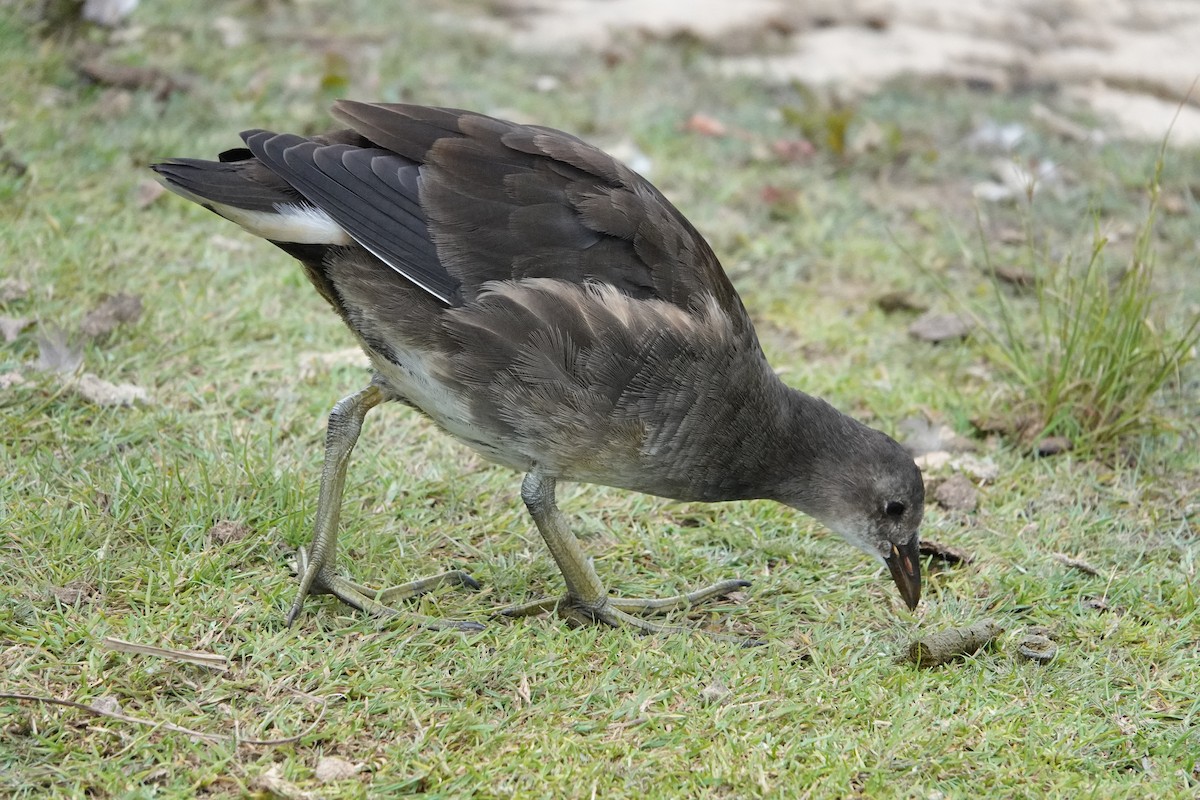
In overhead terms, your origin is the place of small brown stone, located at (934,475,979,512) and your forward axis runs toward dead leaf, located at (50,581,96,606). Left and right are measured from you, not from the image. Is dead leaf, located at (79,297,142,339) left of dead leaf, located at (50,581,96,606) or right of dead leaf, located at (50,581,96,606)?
right

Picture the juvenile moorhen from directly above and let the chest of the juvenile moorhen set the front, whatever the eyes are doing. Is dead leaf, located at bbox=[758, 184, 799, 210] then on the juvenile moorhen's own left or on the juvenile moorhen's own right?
on the juvenile moorhen's own left

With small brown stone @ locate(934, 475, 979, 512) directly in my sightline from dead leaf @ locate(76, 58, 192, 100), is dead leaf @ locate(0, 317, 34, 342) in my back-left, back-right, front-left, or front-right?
front-right

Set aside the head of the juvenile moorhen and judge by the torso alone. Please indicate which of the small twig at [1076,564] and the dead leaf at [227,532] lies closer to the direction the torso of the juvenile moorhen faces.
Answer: the small twig

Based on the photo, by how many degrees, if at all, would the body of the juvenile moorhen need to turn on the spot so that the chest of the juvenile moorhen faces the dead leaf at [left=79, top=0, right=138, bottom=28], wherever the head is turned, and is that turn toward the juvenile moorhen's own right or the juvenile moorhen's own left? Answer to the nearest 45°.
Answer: approximately 135° to the juvenile moorhen's own left

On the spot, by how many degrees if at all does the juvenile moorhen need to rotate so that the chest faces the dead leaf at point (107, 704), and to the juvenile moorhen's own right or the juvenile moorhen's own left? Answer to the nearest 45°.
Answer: approximately 135° to the juvenile moorhen's own right

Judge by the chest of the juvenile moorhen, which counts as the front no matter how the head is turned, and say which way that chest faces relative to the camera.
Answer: to the viewer's right

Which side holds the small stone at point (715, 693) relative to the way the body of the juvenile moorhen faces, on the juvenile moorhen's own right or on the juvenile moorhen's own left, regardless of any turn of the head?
on the juvenile moorhen's own right

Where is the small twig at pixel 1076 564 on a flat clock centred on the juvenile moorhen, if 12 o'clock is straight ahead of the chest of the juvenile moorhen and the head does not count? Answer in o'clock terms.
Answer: The small twig is roughly at 12 o'clock from the juvenile moorhen.

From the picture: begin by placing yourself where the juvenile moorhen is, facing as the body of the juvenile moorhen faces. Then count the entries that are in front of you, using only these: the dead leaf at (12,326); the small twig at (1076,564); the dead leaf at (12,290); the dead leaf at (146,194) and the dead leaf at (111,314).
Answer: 1

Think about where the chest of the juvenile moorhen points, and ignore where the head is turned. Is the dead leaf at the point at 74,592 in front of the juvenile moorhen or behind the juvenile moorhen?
behind

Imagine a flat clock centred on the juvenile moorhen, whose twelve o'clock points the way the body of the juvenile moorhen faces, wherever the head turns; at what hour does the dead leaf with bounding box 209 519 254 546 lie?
The dead leaf is roughly at 6 o'clock from the juvenile moorhen.

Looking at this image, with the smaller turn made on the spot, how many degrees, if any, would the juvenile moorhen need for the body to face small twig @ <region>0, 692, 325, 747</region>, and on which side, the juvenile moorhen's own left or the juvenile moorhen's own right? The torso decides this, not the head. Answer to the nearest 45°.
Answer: approximately 135° to the juvenile moorhen's own right

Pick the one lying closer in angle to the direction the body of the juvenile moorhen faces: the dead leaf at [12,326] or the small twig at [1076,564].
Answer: the small twig

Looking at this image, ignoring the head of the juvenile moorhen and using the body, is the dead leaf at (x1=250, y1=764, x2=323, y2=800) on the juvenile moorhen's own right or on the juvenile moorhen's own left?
on the juvenile moorhen's own right

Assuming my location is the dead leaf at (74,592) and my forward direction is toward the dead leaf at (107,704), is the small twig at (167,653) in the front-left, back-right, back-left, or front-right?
front-left

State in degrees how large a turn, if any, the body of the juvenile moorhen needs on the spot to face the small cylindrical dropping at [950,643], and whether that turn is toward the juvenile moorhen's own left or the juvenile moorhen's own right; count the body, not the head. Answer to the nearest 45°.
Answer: approximately 45° to the juvenile moorhen's own right

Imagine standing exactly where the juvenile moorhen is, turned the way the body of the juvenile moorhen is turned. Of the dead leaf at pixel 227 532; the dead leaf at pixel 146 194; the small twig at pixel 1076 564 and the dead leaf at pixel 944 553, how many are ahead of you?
2

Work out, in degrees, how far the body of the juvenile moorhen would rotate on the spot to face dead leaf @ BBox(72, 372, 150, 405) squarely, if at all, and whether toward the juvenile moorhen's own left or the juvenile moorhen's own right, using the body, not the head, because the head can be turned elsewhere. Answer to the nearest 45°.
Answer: approximately 135° to the juvenile moorhen's own left
